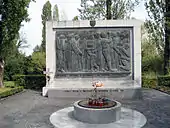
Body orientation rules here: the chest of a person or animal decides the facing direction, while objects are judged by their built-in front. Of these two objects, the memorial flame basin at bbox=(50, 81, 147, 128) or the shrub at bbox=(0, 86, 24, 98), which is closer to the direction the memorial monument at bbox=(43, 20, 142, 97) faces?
the memorial flame basin

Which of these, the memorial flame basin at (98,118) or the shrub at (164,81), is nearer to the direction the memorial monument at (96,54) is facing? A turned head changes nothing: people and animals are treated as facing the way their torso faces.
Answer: the memorial flame basin

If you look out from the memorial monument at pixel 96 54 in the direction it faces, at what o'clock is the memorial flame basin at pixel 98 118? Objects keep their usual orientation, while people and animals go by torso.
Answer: the memorial flame basin at pixel 98 118 is roughly at 12 o'clock from the memorial monument at pixel 96 54.

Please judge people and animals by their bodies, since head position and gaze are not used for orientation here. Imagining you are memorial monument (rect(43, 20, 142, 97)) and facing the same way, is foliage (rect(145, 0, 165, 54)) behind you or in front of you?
behind

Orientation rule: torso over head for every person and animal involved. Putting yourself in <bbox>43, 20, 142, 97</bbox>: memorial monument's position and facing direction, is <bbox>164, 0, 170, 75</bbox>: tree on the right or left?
on its left

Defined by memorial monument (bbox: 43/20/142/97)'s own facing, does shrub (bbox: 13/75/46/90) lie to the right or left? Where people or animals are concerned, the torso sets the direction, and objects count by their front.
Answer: on its right

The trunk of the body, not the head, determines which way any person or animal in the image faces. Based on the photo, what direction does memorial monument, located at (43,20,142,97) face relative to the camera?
toward the camera

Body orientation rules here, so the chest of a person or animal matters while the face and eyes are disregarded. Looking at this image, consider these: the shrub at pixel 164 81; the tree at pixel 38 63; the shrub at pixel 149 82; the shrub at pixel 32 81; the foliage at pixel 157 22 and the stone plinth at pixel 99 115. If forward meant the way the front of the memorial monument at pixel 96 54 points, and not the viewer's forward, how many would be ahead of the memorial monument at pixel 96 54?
1

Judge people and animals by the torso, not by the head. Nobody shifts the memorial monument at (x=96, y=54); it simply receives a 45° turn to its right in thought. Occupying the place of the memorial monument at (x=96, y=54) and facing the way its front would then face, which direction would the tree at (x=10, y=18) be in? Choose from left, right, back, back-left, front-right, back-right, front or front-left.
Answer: front-right

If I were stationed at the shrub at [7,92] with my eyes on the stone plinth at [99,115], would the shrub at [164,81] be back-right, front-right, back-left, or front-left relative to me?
front-left

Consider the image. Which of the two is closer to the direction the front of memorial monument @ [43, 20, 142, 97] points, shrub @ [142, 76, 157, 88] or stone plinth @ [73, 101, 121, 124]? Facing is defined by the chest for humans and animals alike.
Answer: the stone plinth

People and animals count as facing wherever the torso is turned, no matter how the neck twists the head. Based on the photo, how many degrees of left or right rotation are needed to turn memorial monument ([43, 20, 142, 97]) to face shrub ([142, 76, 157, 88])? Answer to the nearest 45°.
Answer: approximately 135° to its left

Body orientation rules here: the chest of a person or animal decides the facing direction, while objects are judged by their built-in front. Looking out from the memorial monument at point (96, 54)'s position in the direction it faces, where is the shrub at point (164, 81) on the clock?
The shrub is roughly at 8 o'clock from the memorial monument.

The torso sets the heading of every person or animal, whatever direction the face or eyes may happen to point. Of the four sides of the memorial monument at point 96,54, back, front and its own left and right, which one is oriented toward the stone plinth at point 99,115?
front

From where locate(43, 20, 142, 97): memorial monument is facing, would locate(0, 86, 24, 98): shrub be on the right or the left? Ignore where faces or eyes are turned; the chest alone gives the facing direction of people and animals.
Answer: on its right
